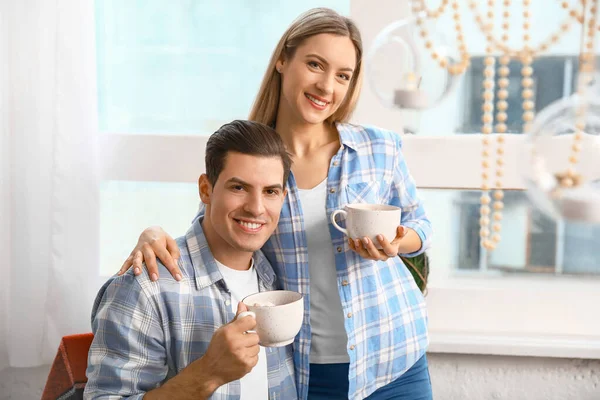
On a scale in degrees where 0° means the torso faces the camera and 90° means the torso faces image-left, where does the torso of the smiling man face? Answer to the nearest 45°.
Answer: approximately 315°

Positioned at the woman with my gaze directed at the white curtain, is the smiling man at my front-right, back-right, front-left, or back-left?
front-left

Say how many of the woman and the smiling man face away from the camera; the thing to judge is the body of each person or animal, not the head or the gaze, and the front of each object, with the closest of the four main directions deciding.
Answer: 0

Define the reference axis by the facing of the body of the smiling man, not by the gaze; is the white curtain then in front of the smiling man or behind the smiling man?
behind

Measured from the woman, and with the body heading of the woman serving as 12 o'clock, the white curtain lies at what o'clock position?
The white curtain is roughly at 4 o'clock from the woman.

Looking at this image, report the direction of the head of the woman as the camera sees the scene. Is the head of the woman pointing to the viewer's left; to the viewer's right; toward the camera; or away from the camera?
toward the camera

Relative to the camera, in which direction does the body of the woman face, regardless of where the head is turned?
toward the camera

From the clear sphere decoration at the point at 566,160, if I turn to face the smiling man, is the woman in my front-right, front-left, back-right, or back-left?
front-right
